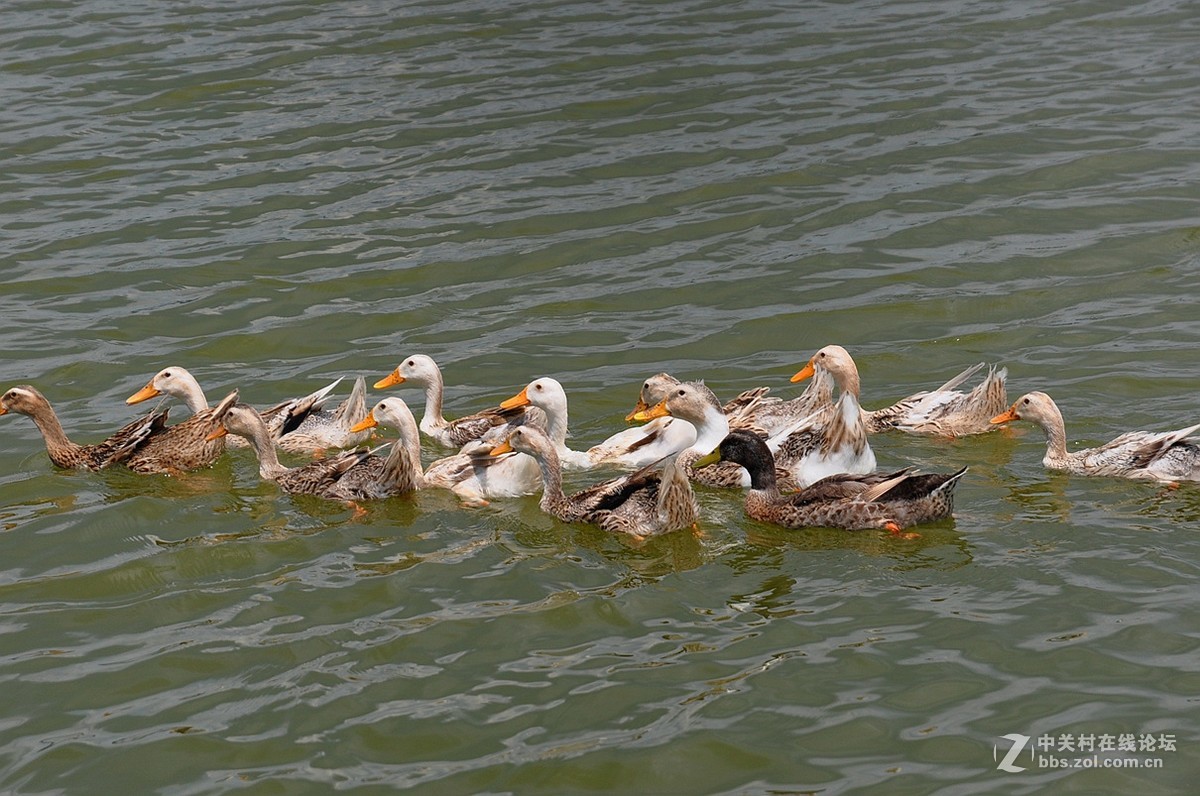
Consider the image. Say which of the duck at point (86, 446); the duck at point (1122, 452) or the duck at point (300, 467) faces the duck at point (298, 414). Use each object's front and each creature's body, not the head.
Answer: the duck at point (1122, 452)

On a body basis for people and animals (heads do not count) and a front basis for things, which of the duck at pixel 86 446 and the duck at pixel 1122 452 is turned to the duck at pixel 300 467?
the duck at pixel 1122 452

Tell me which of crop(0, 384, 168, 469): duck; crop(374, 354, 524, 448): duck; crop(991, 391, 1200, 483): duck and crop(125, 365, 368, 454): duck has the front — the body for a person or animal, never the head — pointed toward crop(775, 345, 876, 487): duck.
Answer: crop(991, 391, 1200, 483): duck

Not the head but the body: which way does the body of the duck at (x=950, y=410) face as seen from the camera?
to the viewer's left

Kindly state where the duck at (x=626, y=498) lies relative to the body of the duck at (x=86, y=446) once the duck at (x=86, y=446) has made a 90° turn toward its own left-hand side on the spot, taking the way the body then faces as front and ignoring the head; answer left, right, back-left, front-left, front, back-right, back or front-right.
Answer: front-left

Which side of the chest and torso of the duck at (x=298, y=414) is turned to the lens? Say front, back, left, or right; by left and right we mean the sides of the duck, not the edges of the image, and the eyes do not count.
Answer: left

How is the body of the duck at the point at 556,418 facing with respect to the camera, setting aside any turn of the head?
to the viewer's left

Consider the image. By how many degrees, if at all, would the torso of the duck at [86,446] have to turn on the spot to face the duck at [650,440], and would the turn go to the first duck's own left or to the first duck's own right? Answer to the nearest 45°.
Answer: approximately 180°

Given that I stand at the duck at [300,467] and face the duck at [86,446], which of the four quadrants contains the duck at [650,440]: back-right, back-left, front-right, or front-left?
back-right

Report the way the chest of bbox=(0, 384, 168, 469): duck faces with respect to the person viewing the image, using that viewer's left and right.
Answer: facing to the left of the viewer

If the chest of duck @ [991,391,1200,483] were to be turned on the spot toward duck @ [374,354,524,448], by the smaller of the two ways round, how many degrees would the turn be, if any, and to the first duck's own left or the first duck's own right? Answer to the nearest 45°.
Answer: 0° — it already faces it

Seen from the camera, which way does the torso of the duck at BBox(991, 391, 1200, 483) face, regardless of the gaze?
to the viewer's left

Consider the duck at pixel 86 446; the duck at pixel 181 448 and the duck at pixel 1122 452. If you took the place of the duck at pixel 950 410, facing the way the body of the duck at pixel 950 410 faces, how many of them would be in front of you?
2

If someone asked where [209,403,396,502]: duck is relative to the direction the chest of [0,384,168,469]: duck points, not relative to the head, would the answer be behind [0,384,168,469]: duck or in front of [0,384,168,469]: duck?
behind

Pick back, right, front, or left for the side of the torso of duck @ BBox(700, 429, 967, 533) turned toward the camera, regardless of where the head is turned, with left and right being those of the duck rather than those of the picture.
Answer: left
